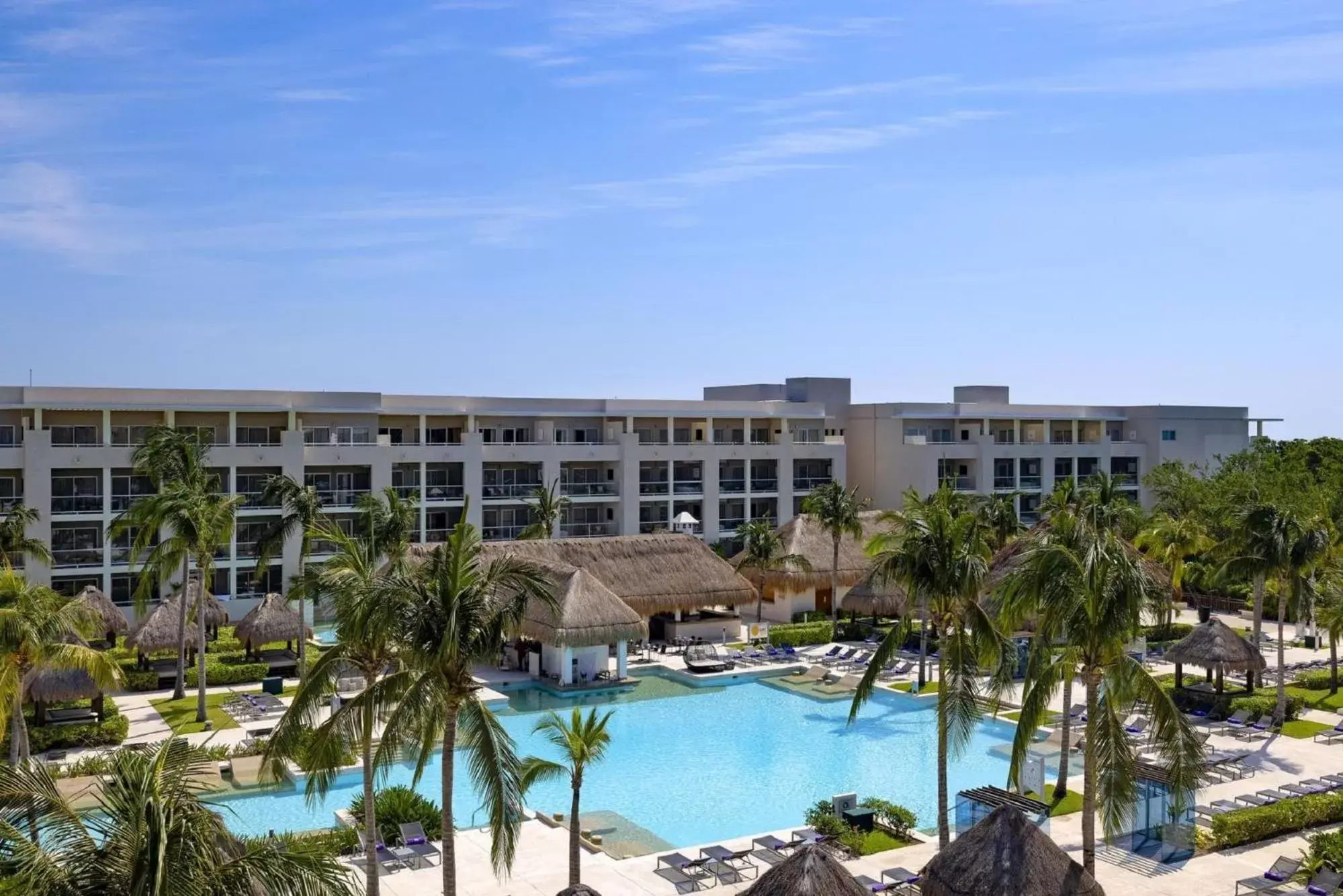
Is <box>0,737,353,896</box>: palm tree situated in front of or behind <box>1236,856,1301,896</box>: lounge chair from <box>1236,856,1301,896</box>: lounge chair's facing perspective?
in front

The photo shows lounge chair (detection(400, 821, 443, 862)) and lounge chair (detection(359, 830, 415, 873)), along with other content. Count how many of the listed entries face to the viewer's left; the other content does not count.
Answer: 0

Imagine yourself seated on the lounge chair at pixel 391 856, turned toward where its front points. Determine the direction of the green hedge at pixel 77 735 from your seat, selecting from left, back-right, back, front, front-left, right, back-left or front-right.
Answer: back

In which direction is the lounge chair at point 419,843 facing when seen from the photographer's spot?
facing the viewer and to the right of the viewer

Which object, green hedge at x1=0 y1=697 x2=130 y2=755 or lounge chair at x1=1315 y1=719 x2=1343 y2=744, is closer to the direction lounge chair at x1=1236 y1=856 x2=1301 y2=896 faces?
the green hedge

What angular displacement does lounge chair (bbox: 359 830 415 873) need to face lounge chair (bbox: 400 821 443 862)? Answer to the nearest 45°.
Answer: approximately 90° to its left

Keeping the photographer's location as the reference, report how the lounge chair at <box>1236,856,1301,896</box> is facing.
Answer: facing the viewer and to the left of the viewer

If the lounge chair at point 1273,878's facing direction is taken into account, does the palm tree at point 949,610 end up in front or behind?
in front

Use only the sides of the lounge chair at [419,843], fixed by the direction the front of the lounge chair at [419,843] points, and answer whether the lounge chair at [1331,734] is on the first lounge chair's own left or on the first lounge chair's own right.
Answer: on the first lounge chair's own left

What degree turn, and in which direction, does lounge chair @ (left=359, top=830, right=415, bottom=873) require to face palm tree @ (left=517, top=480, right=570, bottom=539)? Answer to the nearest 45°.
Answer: approximately 135° to its left

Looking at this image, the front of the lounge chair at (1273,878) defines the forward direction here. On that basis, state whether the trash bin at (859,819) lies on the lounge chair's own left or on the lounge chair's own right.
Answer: on the lounge chair's own right

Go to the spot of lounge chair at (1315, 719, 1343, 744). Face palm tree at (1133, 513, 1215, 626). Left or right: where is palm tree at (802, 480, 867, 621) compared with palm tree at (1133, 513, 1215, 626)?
left

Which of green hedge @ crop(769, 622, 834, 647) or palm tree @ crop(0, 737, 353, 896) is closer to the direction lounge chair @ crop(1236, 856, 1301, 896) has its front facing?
the palm tree

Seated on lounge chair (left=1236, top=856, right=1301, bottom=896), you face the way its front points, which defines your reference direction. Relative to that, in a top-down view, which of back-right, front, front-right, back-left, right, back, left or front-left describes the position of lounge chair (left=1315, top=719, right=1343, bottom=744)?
back-right

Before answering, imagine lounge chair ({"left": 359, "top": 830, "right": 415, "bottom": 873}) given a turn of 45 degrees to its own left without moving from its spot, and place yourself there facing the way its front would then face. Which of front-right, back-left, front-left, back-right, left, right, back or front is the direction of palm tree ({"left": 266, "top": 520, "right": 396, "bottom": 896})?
right

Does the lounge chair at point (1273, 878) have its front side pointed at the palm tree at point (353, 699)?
yes

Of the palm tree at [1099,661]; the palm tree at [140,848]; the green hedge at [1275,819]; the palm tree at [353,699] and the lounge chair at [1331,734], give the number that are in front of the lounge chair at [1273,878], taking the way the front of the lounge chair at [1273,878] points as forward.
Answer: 3

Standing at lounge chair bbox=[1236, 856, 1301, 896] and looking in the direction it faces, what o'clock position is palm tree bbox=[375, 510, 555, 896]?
The palm tree is roughly at 12 o'clock from the lounge chair.
